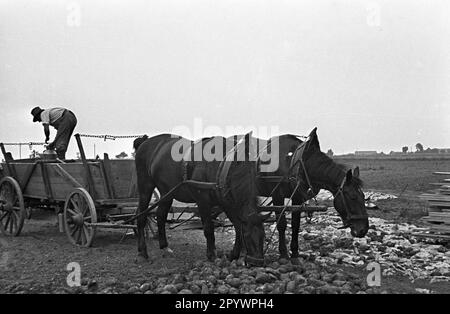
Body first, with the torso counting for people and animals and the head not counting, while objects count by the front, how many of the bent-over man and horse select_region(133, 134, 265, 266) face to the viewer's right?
1

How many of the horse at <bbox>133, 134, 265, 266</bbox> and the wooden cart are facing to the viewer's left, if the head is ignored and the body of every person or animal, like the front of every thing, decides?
0

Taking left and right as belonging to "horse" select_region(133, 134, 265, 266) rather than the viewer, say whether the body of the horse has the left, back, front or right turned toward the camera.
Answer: right

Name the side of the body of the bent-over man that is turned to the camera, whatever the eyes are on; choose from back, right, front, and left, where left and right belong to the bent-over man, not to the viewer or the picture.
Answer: left

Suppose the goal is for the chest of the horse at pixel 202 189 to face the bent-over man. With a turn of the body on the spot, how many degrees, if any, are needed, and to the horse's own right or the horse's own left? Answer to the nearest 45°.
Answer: approximately 135° to the horse's own left

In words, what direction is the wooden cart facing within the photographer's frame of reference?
facing the viewer and to the right of the viewer

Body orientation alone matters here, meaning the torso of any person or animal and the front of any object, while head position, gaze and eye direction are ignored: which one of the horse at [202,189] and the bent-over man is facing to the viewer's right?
the horse

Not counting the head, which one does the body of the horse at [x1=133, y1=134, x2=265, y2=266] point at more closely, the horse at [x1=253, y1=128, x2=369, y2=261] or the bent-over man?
the horse

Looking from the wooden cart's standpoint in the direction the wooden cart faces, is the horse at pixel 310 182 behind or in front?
in front
